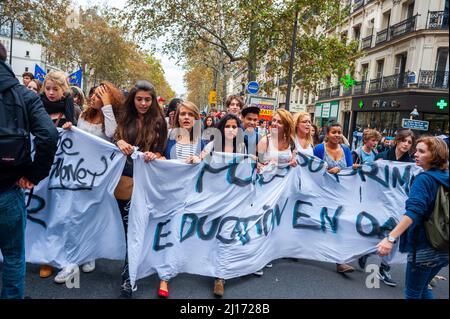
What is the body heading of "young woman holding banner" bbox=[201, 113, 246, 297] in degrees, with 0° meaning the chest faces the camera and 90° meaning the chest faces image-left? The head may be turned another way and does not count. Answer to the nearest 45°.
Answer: approximately 0°

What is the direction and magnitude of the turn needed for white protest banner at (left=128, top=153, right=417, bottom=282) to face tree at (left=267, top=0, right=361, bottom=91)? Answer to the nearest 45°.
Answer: approximately 180°

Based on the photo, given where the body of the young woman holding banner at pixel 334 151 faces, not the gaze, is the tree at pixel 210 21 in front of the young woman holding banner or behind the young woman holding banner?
behind

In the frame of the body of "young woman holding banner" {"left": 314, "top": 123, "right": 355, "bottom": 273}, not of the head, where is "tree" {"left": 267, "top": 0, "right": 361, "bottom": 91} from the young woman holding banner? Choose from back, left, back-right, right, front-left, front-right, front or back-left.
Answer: back

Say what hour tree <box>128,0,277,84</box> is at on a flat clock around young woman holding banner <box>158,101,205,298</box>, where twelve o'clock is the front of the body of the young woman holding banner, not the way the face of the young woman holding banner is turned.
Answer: The tree is roughly at 6 o'clock from the young woman holding banner.

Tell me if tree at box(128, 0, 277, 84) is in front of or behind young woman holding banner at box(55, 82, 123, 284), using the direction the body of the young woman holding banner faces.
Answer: behind

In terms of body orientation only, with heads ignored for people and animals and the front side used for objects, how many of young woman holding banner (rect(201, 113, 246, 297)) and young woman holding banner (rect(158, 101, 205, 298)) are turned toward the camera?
2
